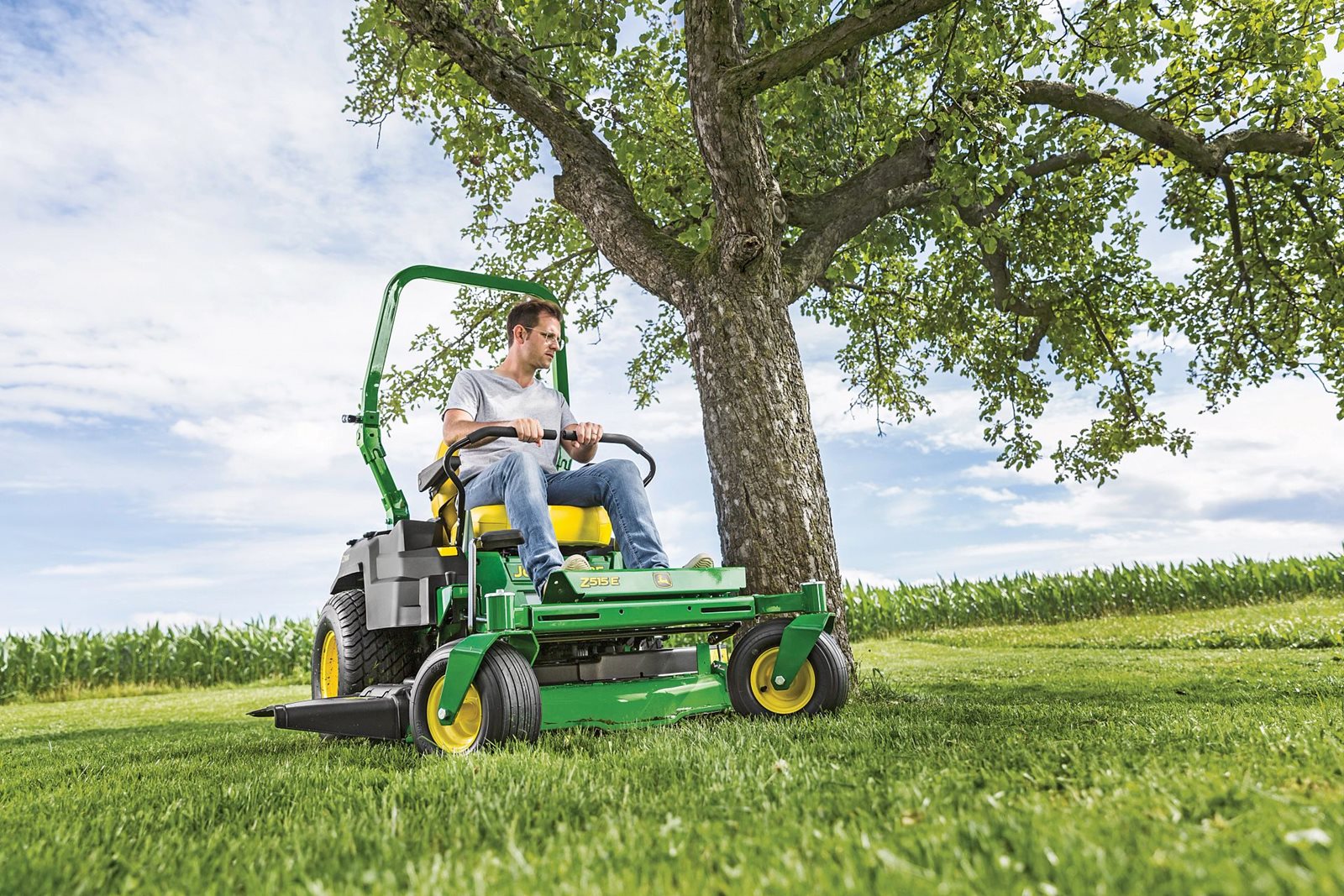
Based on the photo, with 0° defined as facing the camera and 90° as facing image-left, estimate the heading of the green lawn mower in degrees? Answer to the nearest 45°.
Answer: approximately 315°
